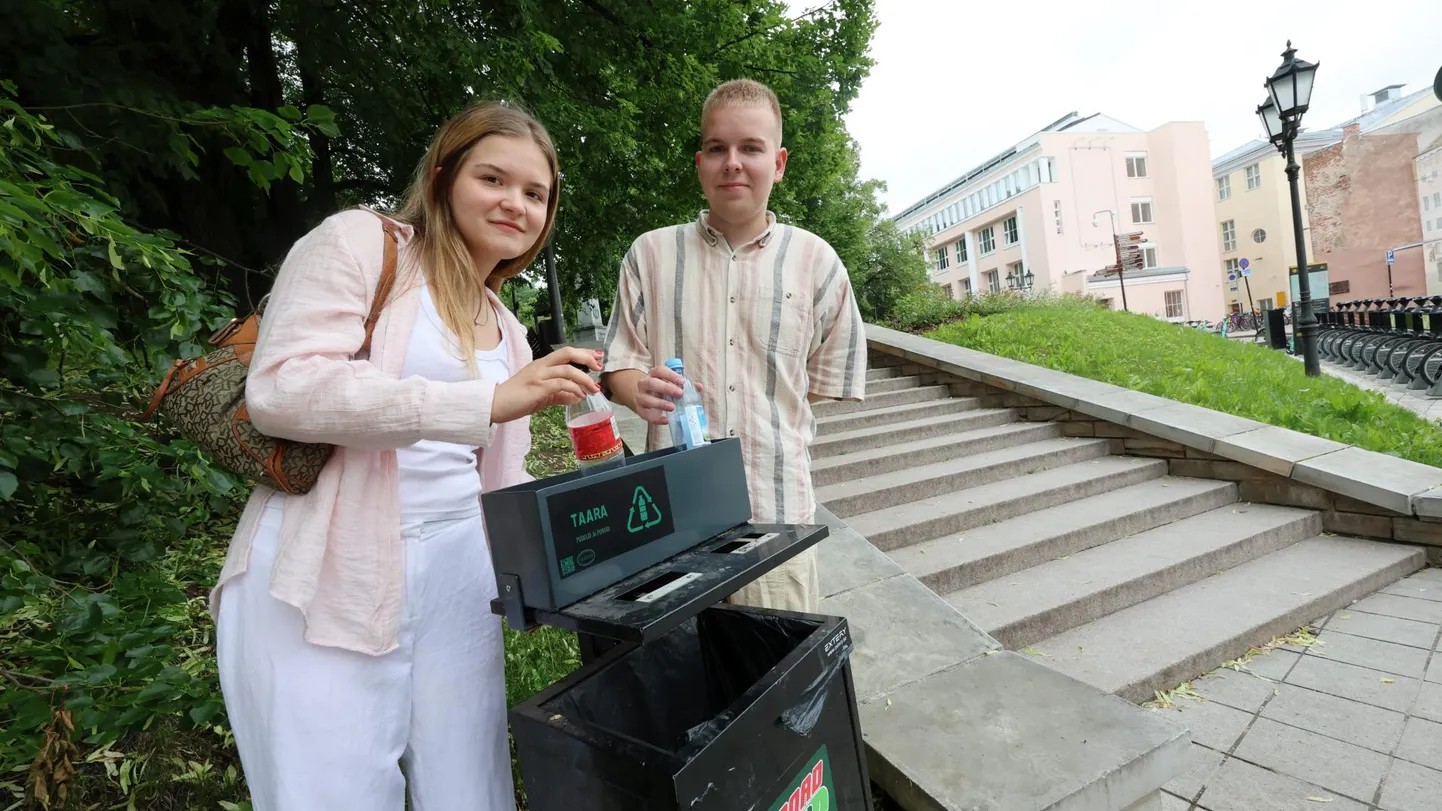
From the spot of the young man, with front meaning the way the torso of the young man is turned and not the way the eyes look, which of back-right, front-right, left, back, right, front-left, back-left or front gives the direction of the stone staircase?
back-left

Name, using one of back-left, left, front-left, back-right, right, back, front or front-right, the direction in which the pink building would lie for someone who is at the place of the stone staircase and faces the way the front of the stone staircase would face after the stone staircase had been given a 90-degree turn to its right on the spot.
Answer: back-right

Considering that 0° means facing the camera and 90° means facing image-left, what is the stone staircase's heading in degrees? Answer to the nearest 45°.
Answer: approximately 315°

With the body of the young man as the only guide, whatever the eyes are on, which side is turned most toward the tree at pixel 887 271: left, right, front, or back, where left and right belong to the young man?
back

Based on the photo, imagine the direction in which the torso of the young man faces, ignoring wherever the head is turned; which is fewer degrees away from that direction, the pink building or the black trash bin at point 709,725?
the black trash bin

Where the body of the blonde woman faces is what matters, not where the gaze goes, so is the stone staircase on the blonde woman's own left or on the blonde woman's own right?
on the blonde woman's own left

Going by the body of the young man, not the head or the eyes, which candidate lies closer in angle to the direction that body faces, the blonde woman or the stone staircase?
the blonde woman

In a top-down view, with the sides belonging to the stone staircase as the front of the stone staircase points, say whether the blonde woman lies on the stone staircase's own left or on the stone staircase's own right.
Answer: on the stone staircase's own right

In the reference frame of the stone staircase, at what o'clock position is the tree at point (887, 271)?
The tree is roughly at 7 o'clock from the stone staircase.
